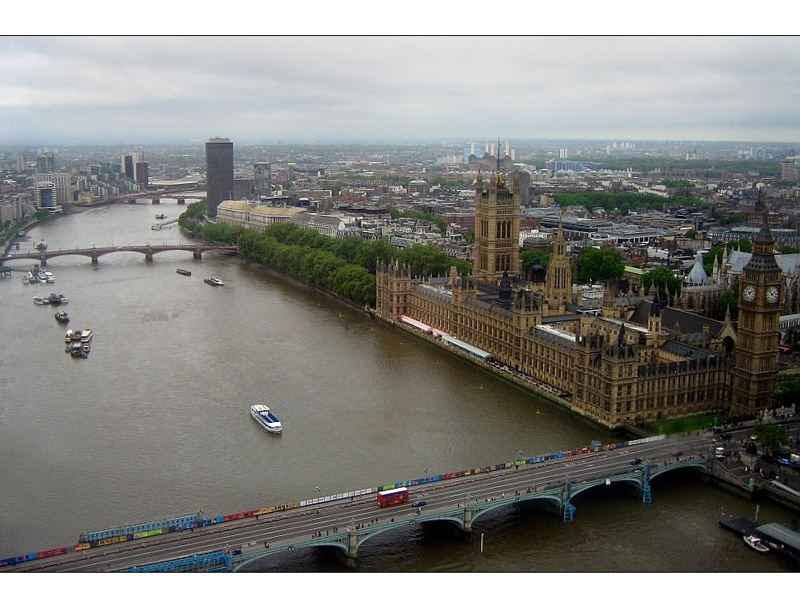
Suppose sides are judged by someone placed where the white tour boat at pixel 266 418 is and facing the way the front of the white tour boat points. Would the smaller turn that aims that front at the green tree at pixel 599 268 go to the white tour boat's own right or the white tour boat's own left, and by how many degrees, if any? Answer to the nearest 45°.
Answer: approximately 90° to the white tour boat's own left

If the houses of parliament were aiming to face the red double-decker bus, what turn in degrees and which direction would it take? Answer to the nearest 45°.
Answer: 0° — it already faces it

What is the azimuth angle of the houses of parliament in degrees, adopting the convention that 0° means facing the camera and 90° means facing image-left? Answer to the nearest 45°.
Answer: approximately 45°

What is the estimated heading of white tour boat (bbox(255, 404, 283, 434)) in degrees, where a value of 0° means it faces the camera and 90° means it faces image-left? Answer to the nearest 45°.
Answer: approximately 315°

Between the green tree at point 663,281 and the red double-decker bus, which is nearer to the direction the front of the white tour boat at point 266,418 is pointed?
the red double-decker bus

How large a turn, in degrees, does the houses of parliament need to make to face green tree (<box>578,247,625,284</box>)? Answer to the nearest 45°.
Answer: approximately 135° to its right

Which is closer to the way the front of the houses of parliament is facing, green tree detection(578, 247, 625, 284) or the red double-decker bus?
the red double-decker bus
